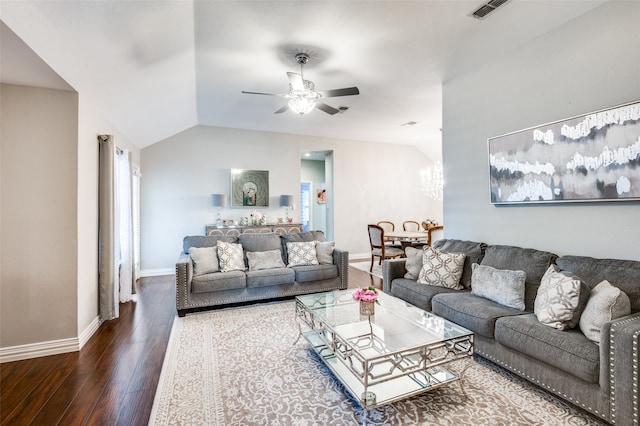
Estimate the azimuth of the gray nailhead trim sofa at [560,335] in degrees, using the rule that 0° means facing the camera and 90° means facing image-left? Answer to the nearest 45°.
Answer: approximately 45°

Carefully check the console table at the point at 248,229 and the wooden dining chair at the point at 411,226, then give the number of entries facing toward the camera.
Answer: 2

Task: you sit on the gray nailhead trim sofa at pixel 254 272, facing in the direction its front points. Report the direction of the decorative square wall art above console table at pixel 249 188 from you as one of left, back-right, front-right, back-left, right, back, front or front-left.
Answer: back-left

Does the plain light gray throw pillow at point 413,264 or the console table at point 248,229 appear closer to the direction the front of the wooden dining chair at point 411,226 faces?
the plain light gray throw pillow

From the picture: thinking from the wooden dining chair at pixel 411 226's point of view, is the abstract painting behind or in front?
in front

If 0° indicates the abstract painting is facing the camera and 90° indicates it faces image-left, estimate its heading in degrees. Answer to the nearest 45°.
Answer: approximately 45°

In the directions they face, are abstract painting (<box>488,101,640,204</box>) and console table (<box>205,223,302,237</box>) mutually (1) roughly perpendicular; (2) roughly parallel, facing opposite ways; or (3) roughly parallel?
roughly perpendicular

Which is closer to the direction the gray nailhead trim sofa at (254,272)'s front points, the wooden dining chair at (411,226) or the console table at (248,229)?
the wooden dining chair

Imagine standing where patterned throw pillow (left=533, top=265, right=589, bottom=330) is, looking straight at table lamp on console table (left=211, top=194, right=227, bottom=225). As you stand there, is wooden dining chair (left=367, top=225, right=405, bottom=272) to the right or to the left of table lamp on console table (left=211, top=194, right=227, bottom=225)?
right

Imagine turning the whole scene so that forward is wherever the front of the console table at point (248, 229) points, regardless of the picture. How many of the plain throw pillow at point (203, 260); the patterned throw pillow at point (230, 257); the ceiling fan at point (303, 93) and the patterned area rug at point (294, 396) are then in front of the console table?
4
